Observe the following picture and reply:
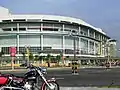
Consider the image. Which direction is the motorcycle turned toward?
to the viewer's right
